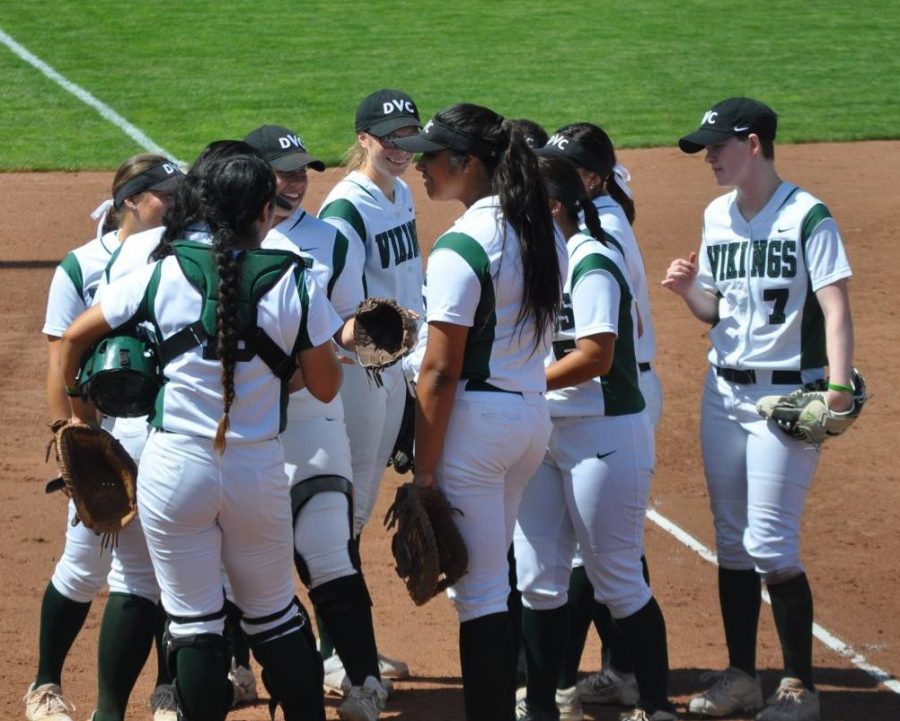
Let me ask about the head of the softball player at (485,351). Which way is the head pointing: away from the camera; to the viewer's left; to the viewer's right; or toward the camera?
to the viewer's left

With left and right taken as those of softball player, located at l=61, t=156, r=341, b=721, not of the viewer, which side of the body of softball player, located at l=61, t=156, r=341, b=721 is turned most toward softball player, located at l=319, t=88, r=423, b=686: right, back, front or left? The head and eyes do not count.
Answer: front

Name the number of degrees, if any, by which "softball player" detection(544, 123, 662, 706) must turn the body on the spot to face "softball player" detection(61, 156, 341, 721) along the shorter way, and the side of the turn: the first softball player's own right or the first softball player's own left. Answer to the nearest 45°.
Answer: approximately 45° to the first softball player's own left

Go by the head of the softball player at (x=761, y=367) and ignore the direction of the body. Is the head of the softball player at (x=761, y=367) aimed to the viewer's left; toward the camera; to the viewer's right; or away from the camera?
to the viewer's left

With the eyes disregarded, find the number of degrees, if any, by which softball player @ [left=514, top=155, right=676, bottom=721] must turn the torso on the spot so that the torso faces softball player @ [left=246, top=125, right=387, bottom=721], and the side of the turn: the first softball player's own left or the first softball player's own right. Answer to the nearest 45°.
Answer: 0° — they already face them

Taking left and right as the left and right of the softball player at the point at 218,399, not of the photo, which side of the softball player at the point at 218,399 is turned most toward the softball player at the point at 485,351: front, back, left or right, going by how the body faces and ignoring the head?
right

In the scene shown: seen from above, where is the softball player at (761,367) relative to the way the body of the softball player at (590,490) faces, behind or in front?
behind

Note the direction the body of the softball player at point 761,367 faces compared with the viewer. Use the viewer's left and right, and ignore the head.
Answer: facing the viewer and to the left of the viewer

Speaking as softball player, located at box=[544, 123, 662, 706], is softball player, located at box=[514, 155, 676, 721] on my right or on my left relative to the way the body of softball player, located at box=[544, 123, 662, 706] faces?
on my left

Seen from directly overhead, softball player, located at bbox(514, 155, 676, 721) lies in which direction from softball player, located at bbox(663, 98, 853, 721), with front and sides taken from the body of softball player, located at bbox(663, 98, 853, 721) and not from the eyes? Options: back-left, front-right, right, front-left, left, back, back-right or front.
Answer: front

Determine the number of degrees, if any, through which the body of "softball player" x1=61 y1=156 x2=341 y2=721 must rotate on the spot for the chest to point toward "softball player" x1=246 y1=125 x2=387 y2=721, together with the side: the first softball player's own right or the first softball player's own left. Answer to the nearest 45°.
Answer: approximately 45° to the first softball player's own right

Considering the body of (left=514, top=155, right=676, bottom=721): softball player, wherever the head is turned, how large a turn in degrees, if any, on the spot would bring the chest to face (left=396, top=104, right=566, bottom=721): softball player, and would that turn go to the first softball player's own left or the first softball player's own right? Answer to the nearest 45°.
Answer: approximately 45° to the first softball player's own left

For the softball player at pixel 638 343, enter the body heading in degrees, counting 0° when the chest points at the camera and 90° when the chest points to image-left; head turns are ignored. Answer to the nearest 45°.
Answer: approximately 90°

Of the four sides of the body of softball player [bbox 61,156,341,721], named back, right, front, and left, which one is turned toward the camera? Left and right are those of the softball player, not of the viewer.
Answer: back

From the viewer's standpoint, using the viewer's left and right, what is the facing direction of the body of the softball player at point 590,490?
facing to the left of the viewer

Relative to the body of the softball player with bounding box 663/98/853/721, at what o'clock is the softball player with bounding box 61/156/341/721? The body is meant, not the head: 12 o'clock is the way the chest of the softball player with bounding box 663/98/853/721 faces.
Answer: the softball player with bounding box 61/156/341/721 is roughly at 12 o'clock from the softball player with bounding box 663/98/853/721.
